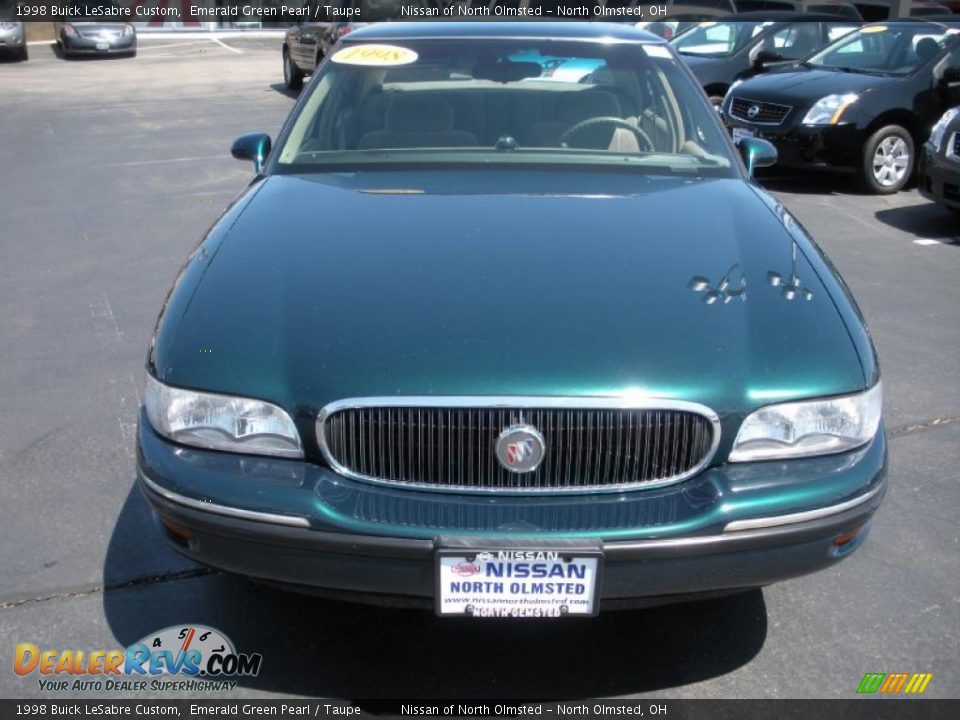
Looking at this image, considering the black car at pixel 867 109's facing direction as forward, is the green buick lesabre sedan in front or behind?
in front

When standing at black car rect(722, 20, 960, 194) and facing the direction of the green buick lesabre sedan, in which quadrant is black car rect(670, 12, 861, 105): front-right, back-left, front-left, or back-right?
back-right

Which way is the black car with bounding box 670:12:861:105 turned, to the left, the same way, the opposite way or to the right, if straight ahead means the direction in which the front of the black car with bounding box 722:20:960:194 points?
the same way

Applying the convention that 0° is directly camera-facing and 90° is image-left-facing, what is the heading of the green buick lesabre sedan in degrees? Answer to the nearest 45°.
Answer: approximately 0°

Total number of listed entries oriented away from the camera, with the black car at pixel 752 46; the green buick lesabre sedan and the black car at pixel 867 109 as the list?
0

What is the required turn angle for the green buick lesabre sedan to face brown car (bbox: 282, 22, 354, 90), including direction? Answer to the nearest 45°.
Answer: approximately 180°

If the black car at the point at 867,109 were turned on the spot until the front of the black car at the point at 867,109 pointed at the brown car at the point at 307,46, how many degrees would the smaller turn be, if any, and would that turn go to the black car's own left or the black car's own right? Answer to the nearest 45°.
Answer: approximately 90° to the black car's own right

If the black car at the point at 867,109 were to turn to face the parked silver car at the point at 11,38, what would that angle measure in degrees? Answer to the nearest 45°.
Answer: approximately 90° to its right

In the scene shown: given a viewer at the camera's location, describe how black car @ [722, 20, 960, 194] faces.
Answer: facing the viewer and to the left of the viewer

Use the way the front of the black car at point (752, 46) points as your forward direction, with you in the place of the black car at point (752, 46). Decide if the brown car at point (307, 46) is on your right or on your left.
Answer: on your right

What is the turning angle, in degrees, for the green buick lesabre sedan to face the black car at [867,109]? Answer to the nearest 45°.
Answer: approximately 180°

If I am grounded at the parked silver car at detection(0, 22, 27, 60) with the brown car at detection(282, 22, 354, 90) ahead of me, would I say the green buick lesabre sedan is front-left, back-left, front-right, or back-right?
front-right

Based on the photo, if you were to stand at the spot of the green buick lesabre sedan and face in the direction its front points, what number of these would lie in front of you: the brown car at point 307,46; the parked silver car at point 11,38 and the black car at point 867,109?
0
